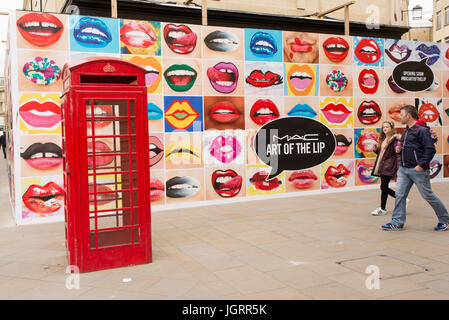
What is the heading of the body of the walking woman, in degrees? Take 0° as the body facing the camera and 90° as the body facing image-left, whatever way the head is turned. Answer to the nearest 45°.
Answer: approximately 45°

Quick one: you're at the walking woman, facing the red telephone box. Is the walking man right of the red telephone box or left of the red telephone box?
left

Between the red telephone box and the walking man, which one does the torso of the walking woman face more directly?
the red telephone box

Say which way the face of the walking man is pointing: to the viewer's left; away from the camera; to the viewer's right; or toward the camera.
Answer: to the viewer's left

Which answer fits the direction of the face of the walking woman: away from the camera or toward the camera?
toward the camera

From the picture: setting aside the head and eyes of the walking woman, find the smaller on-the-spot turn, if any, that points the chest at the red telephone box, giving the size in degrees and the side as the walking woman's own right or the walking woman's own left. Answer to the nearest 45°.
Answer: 0° — they already face it
